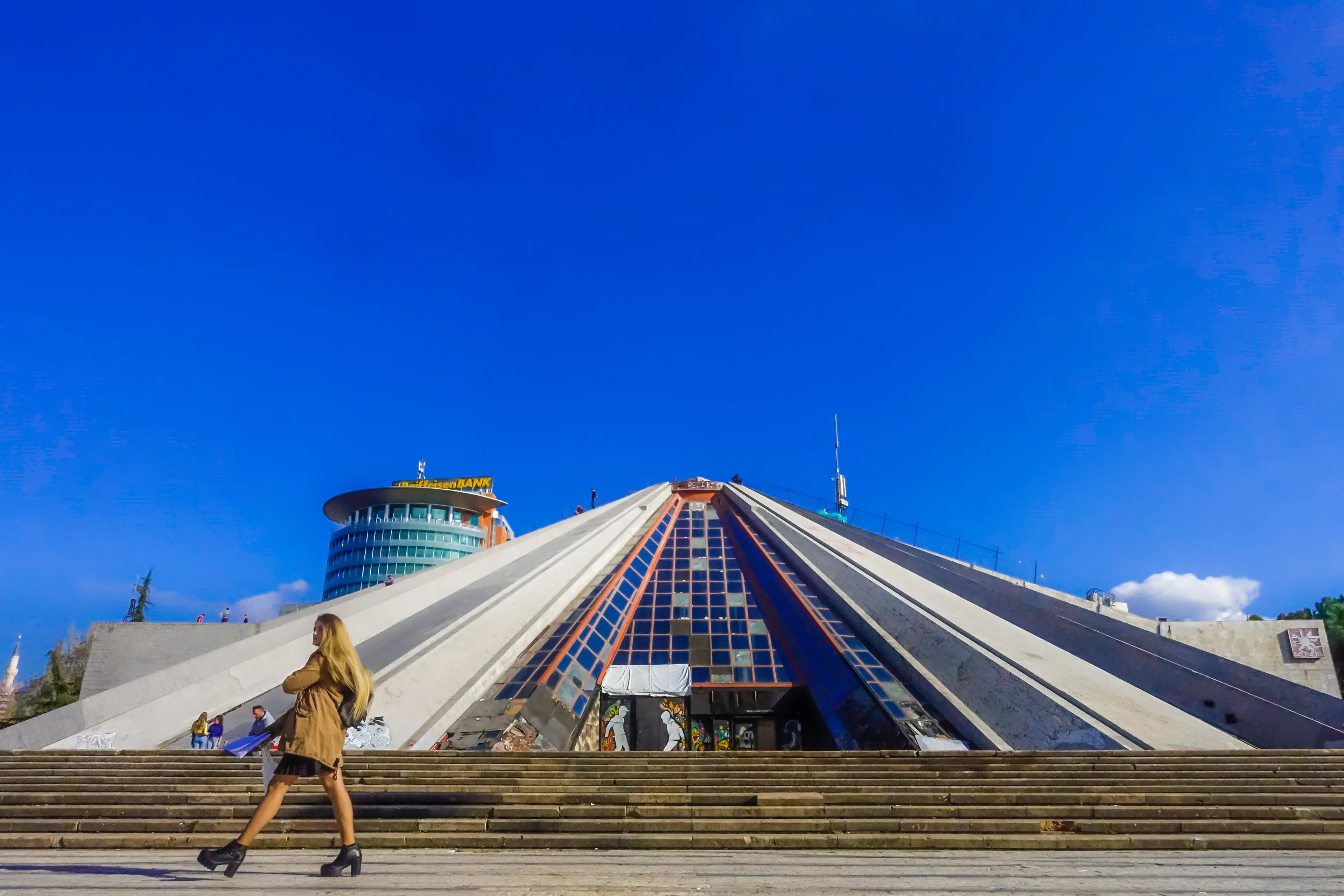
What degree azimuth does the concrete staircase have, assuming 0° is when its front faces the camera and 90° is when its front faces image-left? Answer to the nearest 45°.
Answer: approximately 0°

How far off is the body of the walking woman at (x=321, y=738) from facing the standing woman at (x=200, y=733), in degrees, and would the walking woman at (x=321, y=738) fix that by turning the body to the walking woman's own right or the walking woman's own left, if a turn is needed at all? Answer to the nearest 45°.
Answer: approximately 90° to the walking woman's own right

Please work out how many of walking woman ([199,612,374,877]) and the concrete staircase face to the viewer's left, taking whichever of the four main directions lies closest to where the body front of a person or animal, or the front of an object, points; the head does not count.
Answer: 1

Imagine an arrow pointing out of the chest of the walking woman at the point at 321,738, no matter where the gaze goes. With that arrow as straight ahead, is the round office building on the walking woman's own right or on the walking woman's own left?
on the walking woman's own right

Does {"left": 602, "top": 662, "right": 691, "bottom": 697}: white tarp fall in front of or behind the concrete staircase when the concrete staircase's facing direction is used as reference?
behind

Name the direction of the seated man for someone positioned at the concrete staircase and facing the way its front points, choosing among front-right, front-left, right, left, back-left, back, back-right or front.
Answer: back-right

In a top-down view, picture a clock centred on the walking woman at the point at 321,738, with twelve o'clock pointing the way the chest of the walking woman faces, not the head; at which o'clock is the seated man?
The seated man is roughly at 3 o'clock from the walking woman.

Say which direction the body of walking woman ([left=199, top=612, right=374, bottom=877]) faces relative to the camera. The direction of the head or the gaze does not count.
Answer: to the viewer's left

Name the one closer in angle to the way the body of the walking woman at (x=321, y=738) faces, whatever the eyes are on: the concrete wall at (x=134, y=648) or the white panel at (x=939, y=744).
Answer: the concrete wall

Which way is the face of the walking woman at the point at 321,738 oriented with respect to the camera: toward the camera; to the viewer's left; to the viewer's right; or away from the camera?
to the viewer's left
